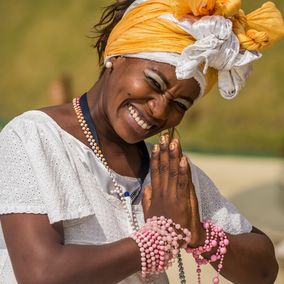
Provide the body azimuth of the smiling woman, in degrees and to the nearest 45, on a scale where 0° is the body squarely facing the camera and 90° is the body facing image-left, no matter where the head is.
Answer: approximately 315°
